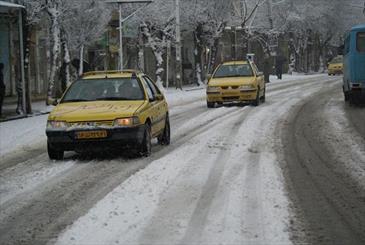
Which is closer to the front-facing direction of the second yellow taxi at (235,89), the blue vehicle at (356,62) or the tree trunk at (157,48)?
the blue vehicle

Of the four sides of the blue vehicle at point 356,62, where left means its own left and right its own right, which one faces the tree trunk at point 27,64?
left

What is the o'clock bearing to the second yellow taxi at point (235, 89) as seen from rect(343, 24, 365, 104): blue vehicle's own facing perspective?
The second yellow taxi is roughly at 9 o'clock from the blue vehicle.

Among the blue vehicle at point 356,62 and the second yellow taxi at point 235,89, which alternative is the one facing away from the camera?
the blue vehicle

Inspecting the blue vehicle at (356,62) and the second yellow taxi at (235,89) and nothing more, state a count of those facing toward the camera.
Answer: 1

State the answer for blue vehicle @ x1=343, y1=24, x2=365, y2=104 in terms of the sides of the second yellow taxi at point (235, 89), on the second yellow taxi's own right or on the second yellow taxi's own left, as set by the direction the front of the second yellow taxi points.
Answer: on the second yellow taxi's own left

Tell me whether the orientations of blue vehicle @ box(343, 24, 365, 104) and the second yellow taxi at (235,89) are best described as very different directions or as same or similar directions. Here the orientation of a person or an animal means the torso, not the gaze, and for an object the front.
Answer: very different directions

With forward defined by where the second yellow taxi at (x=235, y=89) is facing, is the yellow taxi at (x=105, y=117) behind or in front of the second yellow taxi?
in front

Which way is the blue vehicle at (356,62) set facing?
away from the camera

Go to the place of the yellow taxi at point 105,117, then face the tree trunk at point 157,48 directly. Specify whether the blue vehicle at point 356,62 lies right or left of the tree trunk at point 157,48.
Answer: right
